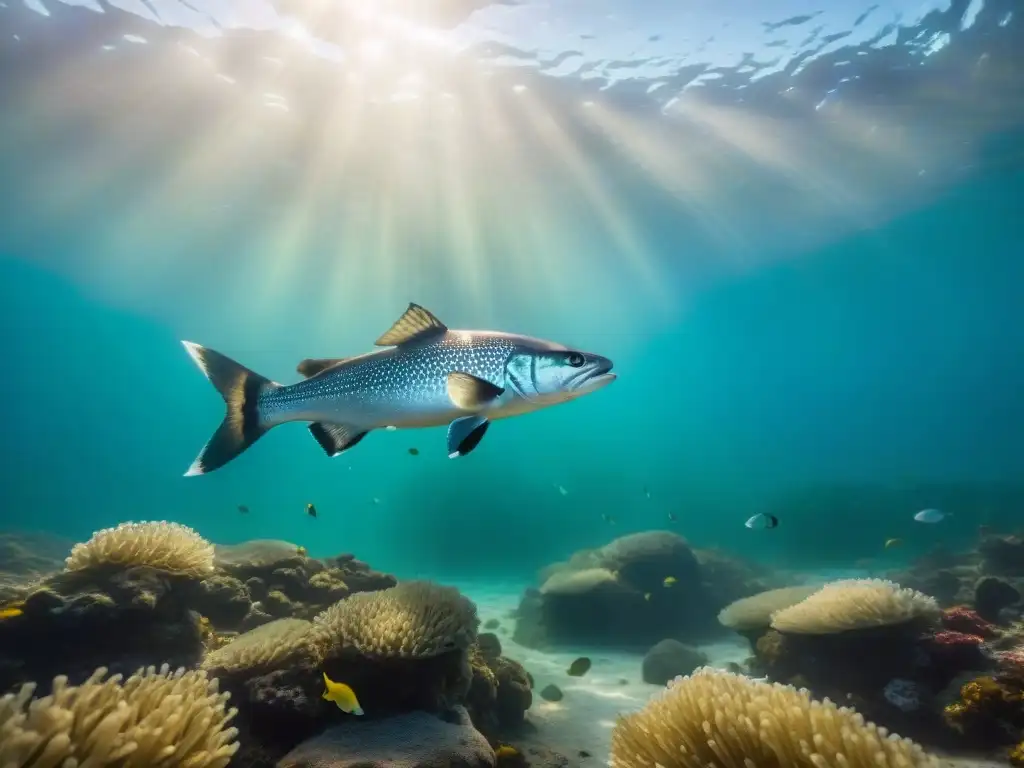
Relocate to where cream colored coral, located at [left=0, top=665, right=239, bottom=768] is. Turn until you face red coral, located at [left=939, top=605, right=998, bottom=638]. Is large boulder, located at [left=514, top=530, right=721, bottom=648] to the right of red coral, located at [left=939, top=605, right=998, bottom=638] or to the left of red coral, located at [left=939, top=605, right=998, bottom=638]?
left

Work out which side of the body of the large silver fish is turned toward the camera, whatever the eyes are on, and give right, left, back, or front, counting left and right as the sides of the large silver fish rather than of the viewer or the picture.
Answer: right

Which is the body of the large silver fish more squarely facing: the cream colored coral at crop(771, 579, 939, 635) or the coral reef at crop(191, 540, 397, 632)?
the cream colored coral
